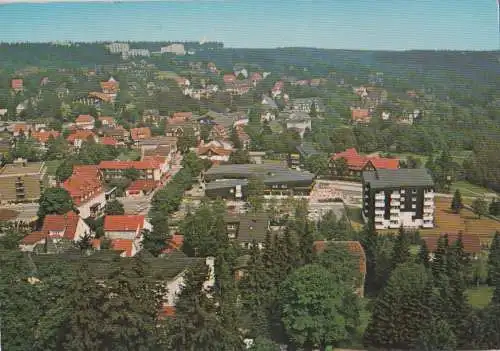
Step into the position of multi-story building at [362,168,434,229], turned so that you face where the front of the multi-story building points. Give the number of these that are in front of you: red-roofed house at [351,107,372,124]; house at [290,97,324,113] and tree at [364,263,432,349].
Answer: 1

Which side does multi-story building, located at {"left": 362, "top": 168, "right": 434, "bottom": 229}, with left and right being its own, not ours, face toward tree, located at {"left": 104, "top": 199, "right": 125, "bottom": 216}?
right

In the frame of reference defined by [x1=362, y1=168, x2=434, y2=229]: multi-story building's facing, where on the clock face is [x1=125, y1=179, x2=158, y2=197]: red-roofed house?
The red-roofed house is roughly at 3 o'clock from the multi-story building.

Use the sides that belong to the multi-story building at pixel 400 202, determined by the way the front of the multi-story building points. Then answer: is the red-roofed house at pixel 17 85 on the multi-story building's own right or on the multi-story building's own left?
on the multi-story building's own right

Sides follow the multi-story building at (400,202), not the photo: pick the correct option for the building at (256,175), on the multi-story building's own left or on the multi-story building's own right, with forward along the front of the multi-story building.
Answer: on the multi-story building's own right

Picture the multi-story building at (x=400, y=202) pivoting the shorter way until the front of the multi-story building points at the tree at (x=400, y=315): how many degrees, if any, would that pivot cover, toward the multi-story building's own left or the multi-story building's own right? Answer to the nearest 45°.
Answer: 0° — it already faces it

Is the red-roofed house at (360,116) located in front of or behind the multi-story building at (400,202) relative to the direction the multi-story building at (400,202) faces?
behind

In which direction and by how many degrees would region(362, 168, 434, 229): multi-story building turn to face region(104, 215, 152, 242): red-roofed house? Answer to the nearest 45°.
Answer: approximately 90° to its right

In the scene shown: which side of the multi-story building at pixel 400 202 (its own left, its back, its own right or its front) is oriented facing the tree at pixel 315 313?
front

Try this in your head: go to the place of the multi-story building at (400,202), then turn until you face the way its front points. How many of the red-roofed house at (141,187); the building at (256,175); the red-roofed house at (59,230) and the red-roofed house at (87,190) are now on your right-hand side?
4

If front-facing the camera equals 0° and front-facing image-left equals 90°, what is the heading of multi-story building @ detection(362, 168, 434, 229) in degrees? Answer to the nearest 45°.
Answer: approximately 0°

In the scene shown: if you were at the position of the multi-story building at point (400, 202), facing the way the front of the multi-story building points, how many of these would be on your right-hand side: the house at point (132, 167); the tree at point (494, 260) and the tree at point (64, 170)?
2

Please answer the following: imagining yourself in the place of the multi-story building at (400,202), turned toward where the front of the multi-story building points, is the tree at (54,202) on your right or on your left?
on your right
